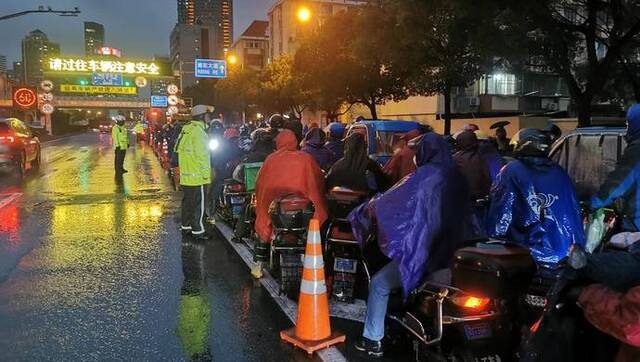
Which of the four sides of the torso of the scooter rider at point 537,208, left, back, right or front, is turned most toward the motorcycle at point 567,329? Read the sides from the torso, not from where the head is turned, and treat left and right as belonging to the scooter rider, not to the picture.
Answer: back

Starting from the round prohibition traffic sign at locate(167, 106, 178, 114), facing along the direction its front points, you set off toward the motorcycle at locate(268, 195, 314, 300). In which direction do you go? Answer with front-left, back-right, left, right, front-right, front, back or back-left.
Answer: front

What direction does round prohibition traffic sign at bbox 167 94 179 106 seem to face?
toward the camera

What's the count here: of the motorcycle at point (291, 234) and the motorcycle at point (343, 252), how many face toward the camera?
0

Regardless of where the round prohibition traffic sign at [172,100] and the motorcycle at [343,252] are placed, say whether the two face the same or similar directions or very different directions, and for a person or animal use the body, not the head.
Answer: very different directions

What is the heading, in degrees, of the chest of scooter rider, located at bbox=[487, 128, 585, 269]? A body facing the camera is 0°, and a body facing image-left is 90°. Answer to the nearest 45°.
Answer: approximately 180°

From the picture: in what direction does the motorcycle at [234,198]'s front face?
away from the camera

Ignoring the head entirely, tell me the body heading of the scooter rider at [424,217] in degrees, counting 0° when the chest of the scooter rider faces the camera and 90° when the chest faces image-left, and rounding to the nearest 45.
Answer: approximately 135°

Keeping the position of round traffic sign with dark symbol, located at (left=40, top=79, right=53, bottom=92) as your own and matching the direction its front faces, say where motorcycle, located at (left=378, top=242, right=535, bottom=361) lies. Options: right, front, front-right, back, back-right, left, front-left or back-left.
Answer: front

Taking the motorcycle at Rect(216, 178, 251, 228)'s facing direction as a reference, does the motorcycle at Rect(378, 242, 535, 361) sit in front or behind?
behind

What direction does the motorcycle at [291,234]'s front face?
away from the camera

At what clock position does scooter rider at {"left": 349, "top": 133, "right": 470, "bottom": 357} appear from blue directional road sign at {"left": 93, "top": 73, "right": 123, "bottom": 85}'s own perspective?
The scooter rider is roughly at 12 o'clock from the blue directional road sign.

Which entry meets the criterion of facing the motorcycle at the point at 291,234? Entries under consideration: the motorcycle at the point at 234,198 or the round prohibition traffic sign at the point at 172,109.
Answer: the round prohibition traffic sign

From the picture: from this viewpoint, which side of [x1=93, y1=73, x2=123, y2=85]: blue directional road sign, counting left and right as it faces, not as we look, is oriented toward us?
front
